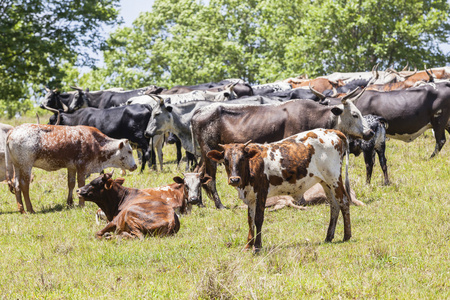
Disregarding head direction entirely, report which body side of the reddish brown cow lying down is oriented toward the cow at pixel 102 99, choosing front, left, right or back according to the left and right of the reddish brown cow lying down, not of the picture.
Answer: right

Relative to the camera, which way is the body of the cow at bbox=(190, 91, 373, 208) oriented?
to the viewer's right

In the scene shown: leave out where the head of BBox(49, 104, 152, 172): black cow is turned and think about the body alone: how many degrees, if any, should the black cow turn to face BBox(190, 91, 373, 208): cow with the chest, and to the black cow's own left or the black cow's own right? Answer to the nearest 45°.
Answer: approximately 135° to the black cow's own left

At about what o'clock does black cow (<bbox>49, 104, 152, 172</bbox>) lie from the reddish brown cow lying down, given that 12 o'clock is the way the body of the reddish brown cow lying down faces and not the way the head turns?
The black cow is roughly at 3 o'clock from the reddish brown cow lying down.

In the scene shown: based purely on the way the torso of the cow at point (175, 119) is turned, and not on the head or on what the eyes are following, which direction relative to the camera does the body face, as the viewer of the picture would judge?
to the viewer's left

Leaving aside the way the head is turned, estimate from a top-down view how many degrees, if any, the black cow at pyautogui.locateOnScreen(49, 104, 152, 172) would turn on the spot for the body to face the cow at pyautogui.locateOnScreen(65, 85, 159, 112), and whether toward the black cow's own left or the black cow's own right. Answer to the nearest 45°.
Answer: approximately 90° to the black cow's own right

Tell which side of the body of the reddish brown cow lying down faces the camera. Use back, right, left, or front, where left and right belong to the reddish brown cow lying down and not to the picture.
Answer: left

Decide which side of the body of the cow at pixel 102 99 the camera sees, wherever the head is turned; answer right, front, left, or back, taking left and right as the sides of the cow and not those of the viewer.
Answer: left

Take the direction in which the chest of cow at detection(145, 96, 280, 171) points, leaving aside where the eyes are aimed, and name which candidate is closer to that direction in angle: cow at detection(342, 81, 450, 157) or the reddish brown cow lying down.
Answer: the reddish brown cow lying down

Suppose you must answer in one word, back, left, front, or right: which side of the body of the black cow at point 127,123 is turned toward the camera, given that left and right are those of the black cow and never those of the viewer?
left

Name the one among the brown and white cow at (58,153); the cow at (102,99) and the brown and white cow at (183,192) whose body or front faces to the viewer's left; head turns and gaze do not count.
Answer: the cow

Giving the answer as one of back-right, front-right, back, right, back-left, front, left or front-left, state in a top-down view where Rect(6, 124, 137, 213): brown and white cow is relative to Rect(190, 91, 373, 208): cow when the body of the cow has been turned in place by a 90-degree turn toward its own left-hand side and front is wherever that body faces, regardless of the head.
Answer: left

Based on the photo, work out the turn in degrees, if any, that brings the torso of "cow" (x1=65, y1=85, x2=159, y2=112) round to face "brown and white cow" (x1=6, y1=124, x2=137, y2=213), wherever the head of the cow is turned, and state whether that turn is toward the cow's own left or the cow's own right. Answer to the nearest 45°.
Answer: approximately 90° to the cow's own left

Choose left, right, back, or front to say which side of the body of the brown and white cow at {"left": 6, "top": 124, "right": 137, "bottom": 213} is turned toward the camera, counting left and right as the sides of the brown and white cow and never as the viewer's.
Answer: right
